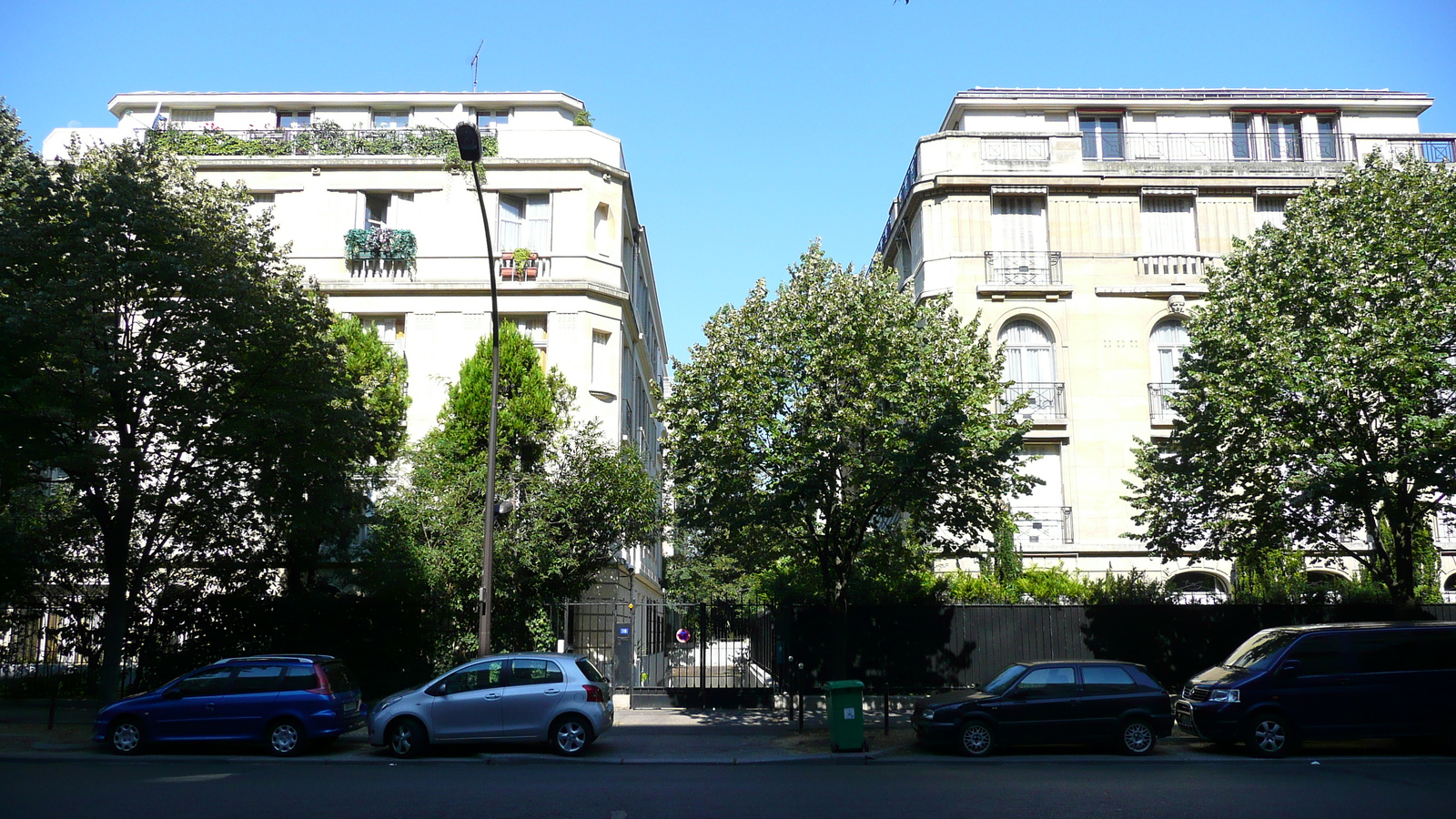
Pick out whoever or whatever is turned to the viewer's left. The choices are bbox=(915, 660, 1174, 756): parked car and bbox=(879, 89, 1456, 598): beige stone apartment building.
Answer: the parked car

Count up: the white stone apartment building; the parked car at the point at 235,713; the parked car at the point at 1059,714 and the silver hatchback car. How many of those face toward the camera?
1

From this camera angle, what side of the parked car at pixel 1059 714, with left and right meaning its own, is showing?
left

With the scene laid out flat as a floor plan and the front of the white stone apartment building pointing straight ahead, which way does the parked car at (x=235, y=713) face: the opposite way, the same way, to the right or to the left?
to the right

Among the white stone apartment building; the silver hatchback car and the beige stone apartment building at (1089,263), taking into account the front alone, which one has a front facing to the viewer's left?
the silver hatchback car

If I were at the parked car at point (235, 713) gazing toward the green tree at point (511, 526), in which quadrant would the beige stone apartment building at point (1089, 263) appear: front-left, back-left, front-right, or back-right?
front-right

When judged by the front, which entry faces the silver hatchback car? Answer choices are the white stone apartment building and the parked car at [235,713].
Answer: the white stone apartment building

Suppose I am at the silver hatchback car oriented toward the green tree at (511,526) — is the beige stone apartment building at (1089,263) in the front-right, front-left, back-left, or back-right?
front-right

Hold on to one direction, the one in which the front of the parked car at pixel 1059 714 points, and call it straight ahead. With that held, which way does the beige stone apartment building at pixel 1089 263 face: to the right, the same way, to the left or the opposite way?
to the left

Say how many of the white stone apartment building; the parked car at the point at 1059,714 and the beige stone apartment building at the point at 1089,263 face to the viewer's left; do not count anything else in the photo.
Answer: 1

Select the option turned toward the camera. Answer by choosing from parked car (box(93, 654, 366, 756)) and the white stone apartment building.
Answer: the white stone apartment building

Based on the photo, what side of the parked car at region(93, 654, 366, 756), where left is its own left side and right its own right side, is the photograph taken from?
left

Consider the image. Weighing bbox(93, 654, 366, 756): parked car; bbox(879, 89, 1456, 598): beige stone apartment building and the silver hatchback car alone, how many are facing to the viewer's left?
2

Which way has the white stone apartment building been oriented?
toward the camera
